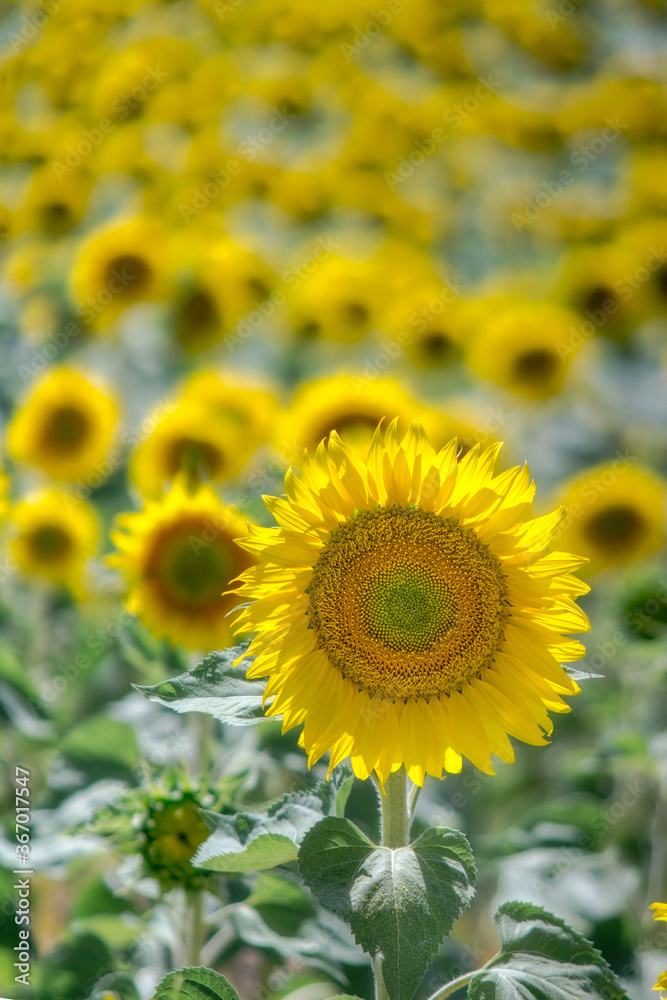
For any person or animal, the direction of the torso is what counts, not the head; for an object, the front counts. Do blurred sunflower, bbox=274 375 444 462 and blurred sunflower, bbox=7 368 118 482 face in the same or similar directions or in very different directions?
same or similar directions

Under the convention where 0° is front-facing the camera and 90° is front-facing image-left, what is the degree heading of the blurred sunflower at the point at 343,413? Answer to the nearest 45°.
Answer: approximately 0°

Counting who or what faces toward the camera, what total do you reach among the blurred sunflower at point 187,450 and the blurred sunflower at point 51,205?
2

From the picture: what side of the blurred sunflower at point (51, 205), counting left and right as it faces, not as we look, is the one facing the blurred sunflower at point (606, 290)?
left

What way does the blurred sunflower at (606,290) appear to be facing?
toward the camera

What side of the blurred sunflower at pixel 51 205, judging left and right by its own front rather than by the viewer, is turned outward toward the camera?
front

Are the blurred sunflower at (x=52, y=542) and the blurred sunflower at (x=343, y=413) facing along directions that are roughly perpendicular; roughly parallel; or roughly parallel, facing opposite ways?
roughly parallel

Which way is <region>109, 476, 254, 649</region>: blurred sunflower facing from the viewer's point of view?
toward the camera

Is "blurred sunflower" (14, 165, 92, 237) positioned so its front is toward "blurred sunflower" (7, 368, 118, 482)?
yes
